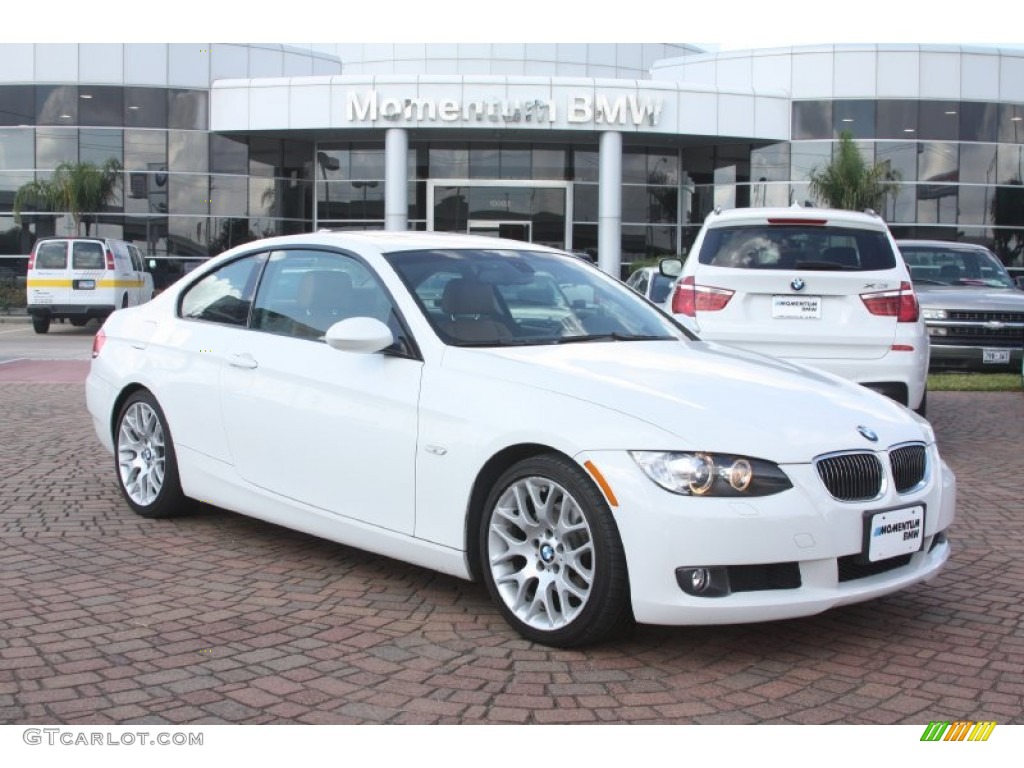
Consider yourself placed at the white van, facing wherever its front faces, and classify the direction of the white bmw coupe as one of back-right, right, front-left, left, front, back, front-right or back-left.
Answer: back-right

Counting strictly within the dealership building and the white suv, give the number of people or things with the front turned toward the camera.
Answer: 1

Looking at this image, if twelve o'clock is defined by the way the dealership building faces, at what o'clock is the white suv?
The white suv is roughly at 12 o'clock from the dealership building.

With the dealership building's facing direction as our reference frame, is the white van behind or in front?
in front

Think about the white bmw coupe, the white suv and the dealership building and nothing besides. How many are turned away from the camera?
1

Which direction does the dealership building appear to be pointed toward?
toward the camera

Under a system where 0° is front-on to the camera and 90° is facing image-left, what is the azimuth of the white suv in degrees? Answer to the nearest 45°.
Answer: approximately 180°

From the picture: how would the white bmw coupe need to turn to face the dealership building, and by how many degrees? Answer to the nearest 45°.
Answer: approximately 135° to its left

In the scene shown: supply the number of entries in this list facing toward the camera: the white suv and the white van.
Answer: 0

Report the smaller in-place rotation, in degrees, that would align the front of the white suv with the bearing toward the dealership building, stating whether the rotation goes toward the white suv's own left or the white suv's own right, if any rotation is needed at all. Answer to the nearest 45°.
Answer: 0° — it already faces it

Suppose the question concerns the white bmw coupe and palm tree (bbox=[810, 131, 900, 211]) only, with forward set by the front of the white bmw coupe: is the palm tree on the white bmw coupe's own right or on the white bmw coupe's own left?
on the white bmw coupe's own left

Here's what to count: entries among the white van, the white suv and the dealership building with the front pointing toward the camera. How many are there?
1

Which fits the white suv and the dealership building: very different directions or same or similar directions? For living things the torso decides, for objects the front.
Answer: very different directions

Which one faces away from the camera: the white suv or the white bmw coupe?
the white suv

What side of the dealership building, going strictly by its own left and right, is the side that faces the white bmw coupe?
front

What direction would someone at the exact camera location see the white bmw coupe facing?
facing the viewer and to the right of the viewer
